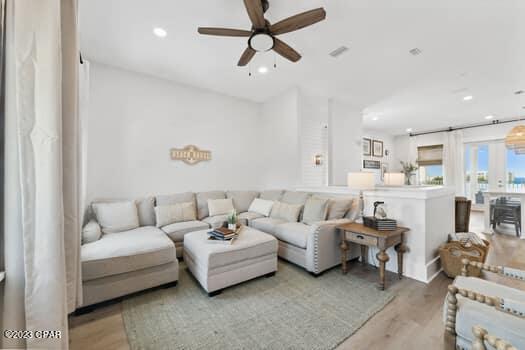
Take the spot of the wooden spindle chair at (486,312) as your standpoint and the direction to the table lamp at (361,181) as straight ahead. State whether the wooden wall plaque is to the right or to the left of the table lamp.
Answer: left

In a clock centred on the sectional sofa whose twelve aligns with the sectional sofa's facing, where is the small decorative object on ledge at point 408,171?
The small decorative object on ledge is roughly at 8 o'clock from the sectional sofa.

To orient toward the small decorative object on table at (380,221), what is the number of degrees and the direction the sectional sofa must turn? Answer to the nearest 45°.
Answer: approximately 90° to its left

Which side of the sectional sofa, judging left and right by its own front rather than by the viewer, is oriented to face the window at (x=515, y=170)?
left

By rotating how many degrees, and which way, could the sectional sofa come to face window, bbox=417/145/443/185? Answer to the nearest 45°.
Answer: approximately 90° to its left

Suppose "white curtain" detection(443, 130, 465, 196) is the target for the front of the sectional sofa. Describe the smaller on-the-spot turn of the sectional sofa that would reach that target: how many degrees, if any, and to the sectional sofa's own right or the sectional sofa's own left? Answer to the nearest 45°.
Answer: approximately 90° to the sectional sofa's own left

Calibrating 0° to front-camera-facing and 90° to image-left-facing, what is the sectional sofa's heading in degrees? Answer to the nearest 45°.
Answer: approximately 0°

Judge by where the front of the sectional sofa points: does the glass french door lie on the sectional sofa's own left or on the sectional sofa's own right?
on the sectional sofa's own left
